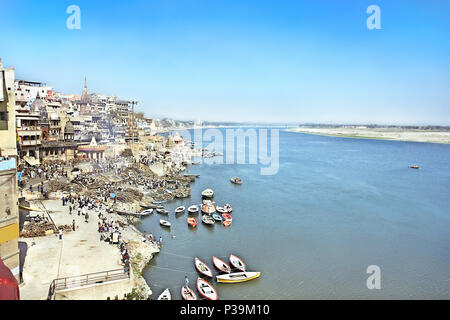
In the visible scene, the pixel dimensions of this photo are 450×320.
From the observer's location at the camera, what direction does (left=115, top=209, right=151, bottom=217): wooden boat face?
facing to the left of the viewer

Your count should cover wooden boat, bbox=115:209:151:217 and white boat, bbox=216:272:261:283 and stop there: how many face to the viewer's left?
1

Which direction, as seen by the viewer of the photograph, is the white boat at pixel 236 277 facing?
facing to the right of the viewer
